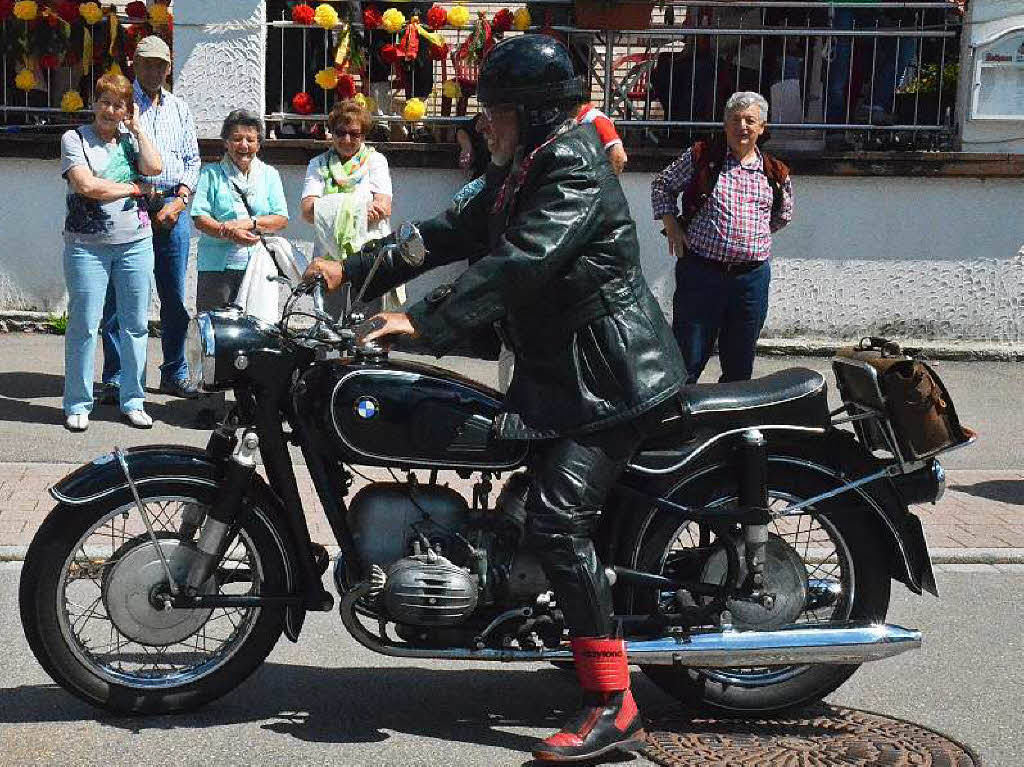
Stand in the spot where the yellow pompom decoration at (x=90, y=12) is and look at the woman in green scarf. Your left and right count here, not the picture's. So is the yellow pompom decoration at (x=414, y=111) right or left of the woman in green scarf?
left

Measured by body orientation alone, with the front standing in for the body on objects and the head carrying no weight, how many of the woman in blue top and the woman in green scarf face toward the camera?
2

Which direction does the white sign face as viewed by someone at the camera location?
facing the viewer

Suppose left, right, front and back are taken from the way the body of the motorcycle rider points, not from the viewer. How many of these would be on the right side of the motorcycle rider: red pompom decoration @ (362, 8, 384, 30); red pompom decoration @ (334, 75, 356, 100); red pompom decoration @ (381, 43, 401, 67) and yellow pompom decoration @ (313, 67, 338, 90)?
4

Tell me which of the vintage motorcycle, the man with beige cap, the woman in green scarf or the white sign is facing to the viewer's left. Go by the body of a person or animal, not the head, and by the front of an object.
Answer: the vintage motorcycle

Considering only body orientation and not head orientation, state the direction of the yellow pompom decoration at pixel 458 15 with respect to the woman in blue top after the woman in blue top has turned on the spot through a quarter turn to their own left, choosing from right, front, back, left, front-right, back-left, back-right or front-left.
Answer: front-left

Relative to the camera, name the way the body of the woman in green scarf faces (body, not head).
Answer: toward the camera

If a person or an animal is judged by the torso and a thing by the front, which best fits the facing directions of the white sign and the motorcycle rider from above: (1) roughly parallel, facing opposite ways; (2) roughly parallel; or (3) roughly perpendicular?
roughly perpendicular

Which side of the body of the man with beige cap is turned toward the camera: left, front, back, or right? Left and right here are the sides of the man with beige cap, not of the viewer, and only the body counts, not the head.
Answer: front

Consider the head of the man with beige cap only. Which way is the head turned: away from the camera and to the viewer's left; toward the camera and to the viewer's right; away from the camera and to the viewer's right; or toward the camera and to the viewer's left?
toward the camera and to the viewer's right

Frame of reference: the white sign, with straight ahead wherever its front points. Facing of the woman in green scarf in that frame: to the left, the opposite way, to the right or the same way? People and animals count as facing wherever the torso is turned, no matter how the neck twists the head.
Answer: the same way

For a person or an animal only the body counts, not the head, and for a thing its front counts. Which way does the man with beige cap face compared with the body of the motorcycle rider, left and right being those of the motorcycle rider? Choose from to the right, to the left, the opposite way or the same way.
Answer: to the left

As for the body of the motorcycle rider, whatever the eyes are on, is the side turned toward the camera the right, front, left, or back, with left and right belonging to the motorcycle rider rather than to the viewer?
left

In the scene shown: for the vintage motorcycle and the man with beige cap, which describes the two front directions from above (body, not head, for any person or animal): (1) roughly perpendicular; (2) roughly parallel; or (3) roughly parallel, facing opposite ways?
roughly perpendicular

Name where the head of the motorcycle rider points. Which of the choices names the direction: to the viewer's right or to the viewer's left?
to the viewer's left

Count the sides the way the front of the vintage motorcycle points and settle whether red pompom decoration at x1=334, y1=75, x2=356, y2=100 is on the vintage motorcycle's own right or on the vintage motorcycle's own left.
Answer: on the vintage motorcycle's own right

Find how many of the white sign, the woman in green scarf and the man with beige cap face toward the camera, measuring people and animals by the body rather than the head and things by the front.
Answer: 3

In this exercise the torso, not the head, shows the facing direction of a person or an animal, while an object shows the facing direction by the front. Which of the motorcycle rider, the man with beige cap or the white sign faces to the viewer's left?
the motorcycle rider

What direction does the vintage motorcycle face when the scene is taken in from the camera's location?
facing to the left of the viewer

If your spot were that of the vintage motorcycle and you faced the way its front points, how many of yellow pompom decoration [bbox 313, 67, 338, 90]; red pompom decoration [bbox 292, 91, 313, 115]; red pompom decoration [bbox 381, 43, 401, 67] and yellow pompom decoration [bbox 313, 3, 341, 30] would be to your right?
4
